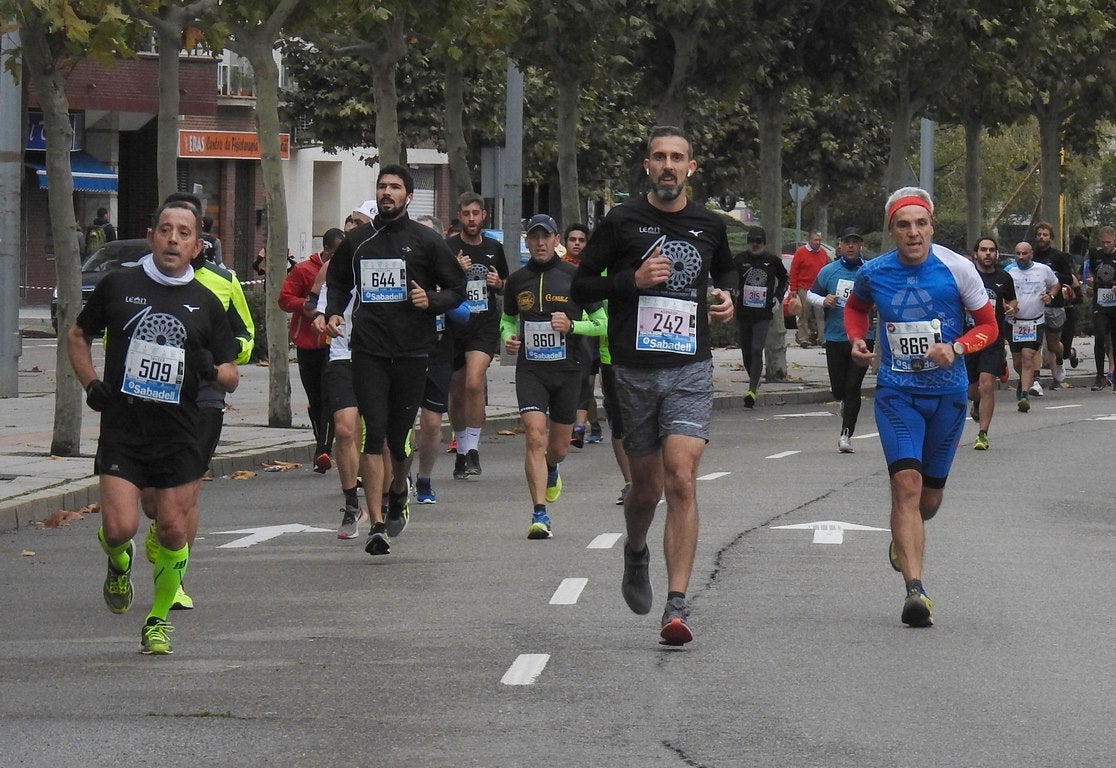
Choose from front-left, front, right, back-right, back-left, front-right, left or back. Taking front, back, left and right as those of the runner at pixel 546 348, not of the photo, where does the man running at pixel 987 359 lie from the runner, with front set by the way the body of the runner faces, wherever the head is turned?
back-left

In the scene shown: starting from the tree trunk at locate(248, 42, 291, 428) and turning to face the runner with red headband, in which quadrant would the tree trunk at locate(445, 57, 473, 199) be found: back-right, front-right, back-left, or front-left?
back-left

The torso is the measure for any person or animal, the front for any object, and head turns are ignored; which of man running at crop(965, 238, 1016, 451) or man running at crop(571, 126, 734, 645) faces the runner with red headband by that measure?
man running at crop(965, 238, 1016, 451)

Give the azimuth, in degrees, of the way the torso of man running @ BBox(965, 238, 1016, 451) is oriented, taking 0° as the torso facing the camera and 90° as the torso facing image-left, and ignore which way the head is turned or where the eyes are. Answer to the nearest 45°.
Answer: approximately 0°

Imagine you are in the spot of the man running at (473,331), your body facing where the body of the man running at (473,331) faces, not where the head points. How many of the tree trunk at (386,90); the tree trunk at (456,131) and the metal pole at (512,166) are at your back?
3

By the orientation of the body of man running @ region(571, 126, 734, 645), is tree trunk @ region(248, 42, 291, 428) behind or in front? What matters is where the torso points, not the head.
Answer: behind

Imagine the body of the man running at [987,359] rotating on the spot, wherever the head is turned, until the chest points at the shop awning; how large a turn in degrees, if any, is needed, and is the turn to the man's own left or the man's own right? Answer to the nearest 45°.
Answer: approximately 135° to the man's own right

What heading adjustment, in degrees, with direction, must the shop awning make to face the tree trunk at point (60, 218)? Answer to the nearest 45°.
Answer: approximately 45° to its right
